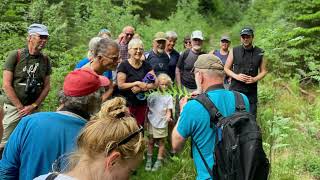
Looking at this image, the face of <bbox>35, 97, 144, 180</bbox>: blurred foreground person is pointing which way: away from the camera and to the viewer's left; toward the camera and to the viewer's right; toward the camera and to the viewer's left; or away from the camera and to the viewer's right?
away from the camera and to the viewer's right

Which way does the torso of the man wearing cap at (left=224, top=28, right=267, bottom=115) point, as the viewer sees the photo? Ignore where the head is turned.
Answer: toward the camera

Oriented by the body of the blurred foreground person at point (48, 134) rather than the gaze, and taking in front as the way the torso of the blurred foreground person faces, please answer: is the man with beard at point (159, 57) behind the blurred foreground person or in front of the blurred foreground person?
in front

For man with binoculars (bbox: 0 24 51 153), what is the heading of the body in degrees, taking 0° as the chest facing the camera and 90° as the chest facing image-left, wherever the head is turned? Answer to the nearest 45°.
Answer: approximately 315°

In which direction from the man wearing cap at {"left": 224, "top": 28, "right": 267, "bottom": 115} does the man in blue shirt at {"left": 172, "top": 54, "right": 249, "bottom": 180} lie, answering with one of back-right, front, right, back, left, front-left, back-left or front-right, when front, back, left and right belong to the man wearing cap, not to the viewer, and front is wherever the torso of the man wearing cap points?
front

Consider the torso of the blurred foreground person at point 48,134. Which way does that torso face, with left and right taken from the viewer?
facing away from the viewer and to the right of the viewer

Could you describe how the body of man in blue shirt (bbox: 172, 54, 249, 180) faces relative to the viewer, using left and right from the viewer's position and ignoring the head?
facing away from the viewer and to the left of the viewer

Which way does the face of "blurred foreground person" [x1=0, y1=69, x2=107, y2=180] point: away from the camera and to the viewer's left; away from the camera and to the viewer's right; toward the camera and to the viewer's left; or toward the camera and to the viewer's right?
away from the camera and to the viewer's right

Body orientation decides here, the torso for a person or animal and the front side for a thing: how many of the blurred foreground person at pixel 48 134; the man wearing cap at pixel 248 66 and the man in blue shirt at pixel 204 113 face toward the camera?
1

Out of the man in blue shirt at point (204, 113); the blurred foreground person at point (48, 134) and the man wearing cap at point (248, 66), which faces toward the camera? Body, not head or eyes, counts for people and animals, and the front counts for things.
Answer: the man wearing cap
